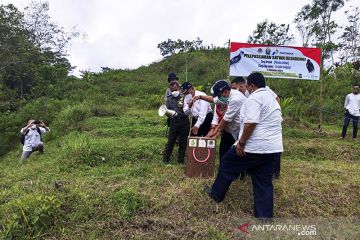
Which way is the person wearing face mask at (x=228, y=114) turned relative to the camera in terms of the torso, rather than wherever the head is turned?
to the viewer's left

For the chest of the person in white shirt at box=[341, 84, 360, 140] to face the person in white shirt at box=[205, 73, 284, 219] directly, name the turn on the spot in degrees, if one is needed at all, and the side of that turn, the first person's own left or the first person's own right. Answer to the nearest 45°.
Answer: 0° — they already face them

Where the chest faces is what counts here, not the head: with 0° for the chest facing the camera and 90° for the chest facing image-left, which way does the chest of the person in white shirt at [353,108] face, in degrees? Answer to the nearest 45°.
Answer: approximately 0°

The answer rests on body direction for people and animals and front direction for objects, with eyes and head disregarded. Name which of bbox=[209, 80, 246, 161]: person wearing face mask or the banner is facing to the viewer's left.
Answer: the person wearing face mask

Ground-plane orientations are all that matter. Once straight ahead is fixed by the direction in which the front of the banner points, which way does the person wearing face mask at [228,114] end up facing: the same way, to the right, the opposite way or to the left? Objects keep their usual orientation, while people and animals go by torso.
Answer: to the right

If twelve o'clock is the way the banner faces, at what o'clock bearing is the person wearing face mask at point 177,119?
The person wearing face mask is roughly at 1 o'clock from the banner.
